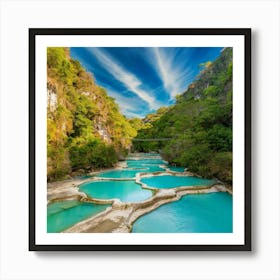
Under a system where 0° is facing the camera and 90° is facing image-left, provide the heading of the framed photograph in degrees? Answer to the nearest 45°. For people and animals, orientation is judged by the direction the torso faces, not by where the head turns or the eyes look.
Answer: approximately 0°
